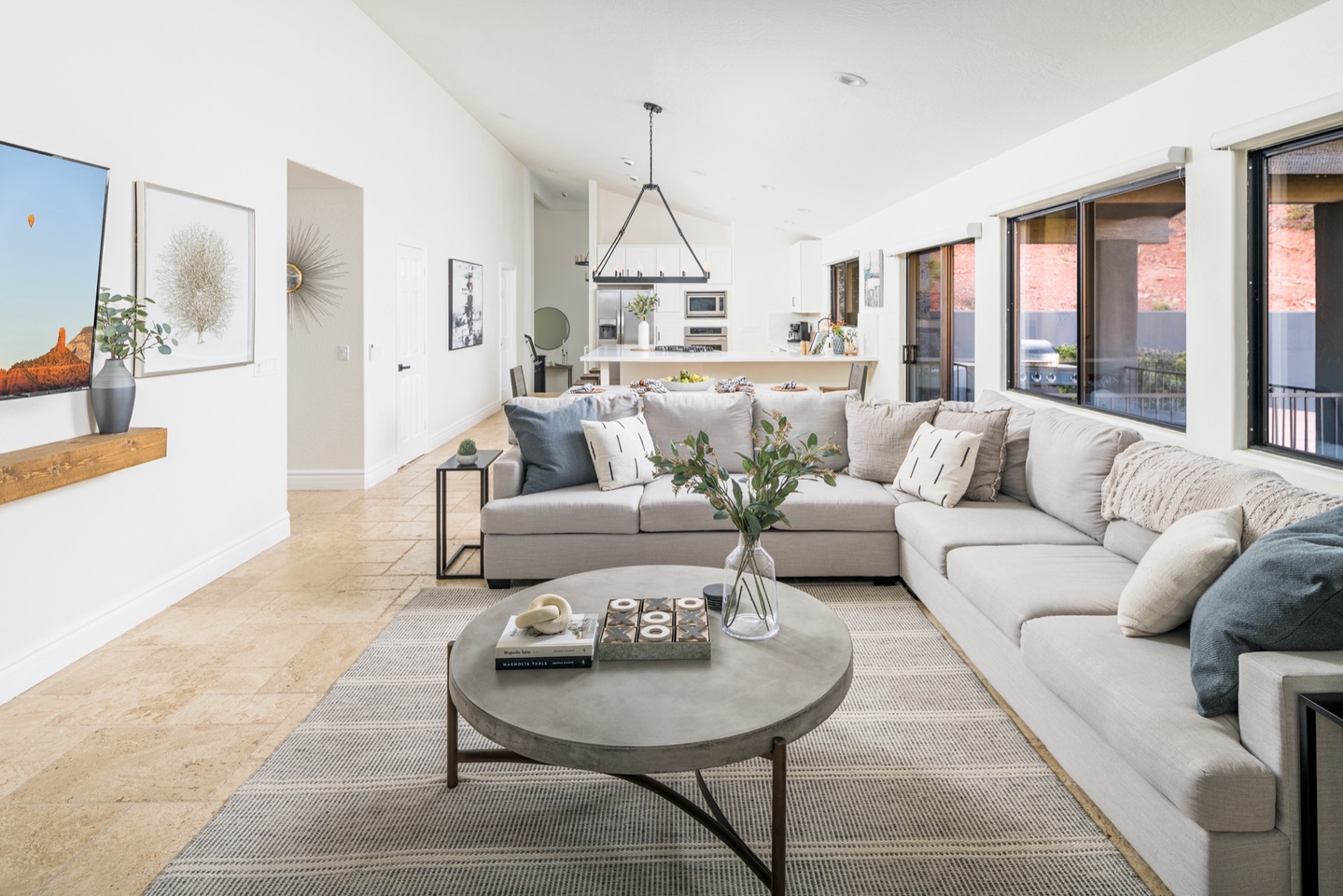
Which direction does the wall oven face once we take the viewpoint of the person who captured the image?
facing the viewer

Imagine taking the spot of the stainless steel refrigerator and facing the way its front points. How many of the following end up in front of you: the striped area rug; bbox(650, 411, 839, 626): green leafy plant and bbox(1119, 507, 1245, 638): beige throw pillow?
3

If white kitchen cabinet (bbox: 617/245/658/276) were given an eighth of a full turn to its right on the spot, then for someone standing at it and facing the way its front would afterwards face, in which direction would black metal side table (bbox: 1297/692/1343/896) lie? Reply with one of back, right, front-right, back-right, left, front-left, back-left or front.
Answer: front-left

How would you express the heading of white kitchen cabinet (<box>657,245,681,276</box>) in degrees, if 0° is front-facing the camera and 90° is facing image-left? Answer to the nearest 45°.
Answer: approximately 0°

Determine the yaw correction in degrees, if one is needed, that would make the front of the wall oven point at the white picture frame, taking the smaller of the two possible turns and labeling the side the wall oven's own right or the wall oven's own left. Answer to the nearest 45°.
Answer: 0° — it already faces it

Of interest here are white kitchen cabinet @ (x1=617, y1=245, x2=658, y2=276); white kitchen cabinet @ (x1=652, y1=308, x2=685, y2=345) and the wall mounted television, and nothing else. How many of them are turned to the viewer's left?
0

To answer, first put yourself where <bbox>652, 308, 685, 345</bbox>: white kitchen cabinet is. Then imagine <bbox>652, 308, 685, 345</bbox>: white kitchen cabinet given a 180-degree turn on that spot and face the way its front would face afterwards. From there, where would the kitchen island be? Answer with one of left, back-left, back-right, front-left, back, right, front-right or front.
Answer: back

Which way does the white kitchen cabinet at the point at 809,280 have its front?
to the viewer's left

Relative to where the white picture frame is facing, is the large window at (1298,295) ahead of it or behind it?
ahead

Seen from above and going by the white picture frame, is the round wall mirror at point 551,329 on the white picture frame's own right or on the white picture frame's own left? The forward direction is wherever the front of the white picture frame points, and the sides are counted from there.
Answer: on the white picture frame's own left

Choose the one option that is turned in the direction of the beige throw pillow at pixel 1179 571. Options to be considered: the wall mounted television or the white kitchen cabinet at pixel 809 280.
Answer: the wall mounted television
